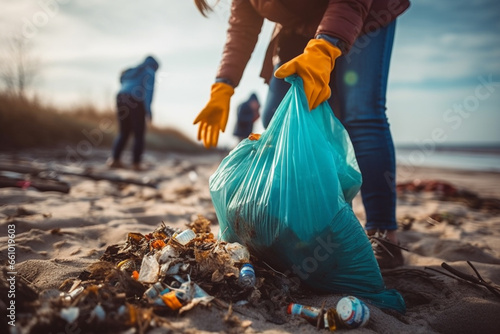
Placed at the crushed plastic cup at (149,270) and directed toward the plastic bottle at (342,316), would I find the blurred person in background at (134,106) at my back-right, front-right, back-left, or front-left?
back-left

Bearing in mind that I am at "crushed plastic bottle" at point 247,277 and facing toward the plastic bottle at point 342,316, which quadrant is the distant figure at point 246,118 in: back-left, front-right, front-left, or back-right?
back-left

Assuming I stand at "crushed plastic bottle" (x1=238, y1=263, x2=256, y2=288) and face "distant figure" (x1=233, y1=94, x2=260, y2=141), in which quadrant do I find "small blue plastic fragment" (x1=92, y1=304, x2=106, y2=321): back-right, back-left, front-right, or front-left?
back-left
